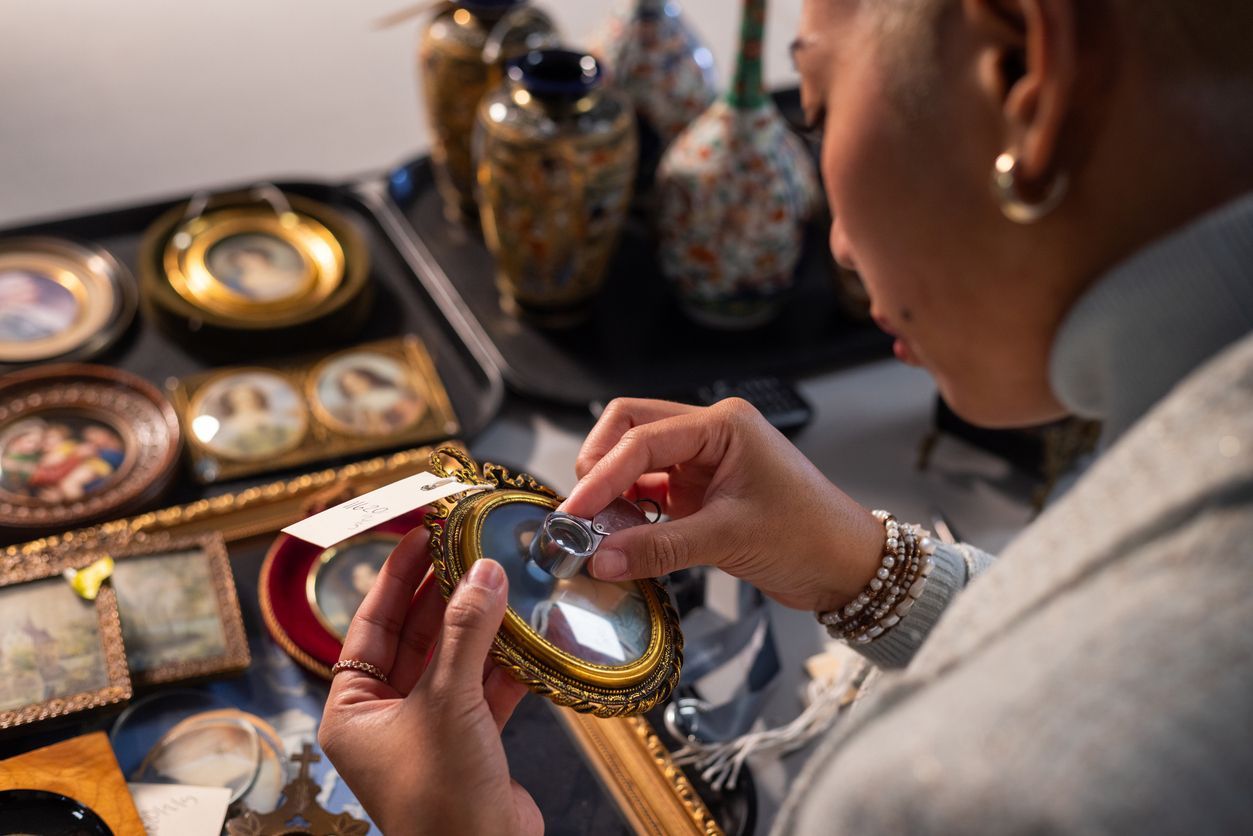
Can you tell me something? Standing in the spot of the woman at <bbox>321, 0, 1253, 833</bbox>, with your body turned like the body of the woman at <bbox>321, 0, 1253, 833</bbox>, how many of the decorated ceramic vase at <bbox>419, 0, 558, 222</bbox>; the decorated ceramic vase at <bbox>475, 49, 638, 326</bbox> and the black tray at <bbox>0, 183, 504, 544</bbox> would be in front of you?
3

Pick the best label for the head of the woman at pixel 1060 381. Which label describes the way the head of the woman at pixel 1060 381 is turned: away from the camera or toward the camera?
away from the camera

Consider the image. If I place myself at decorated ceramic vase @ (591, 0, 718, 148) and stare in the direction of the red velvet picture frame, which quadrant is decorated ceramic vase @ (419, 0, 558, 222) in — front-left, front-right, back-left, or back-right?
front-right

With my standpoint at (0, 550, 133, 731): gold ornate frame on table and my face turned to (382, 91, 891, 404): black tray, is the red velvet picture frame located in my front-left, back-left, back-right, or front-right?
front-right

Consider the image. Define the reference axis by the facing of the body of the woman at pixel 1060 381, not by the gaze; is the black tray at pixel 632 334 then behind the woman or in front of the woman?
in front

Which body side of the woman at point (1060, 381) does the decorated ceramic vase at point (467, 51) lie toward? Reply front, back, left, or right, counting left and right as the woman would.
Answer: front

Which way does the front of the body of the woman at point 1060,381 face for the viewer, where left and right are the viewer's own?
facing away from the viewer and to the left of the viewer

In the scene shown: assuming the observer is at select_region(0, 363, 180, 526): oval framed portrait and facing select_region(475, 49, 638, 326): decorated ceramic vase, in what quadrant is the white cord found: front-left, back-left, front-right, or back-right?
front-right

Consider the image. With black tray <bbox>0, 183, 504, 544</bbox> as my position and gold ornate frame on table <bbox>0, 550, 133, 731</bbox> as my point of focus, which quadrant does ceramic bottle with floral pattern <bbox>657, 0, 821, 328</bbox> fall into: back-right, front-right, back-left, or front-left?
back-left

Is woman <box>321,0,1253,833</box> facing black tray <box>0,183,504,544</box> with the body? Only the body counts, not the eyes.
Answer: yes

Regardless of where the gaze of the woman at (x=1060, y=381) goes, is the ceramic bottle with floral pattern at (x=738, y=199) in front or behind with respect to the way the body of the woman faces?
in front

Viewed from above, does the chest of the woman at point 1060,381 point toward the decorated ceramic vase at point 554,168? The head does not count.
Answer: yes
